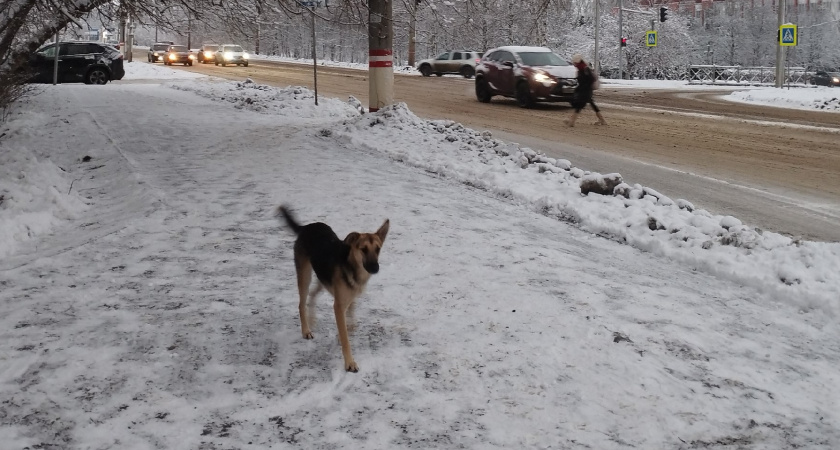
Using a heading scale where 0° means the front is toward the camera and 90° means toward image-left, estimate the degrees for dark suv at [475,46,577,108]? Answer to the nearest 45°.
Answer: approximately 315°

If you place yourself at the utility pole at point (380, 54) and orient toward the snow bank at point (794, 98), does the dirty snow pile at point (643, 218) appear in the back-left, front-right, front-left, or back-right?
back-right

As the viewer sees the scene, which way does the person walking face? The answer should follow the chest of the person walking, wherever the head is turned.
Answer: to the viewer's left

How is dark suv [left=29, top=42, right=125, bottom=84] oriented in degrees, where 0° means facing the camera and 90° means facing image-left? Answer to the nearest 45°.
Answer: approximately 90°

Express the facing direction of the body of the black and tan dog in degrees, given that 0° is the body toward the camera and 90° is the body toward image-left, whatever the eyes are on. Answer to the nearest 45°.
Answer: approximately 315°

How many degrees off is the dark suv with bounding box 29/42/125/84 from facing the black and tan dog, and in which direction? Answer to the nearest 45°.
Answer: approximately 90° to its left
